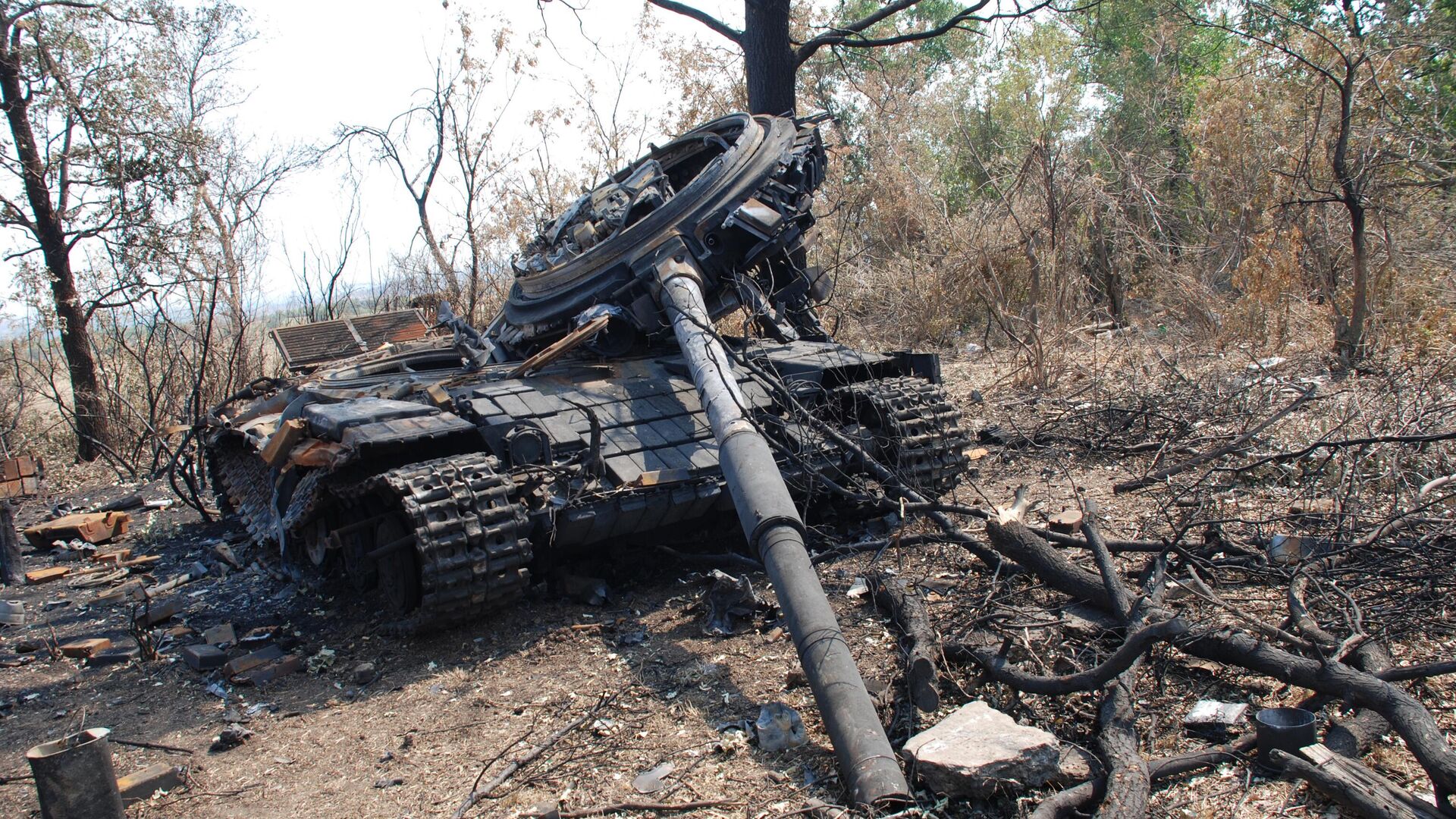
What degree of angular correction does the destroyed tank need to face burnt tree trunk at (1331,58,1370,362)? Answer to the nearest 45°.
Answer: approximately 45° to its left

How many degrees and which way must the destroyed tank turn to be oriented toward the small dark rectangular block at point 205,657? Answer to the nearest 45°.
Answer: approximately 45° to its right

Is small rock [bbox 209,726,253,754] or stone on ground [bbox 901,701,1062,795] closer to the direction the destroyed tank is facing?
the stone on ground

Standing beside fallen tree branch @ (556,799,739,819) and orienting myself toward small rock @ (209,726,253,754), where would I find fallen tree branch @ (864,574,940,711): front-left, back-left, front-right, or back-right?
back-right

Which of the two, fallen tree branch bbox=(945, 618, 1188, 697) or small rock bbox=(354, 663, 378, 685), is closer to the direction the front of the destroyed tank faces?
the fallen tree branch

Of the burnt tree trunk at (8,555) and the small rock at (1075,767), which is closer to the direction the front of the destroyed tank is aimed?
the small rock

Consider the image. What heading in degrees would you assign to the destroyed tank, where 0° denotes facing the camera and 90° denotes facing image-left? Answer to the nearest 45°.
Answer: approximately 315°

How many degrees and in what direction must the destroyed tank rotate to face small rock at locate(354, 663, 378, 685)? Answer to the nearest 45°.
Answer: approximately 90° to its right

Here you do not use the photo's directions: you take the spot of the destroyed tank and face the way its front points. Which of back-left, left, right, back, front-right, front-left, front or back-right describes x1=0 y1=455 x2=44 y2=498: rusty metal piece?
back

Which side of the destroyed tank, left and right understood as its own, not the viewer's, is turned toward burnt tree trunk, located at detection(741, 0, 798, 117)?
left
